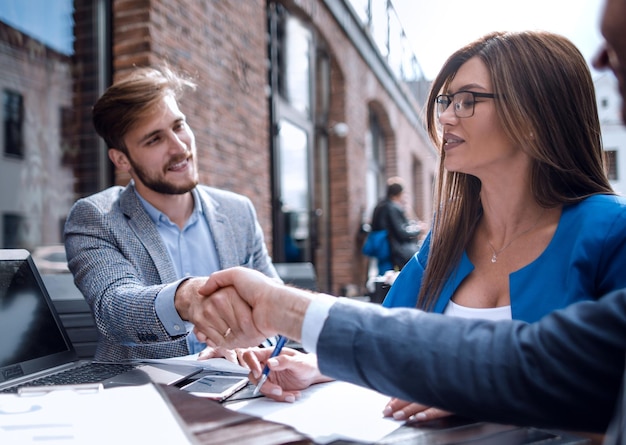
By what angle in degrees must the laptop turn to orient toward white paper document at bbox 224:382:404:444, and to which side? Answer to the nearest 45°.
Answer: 0° — it already faces it

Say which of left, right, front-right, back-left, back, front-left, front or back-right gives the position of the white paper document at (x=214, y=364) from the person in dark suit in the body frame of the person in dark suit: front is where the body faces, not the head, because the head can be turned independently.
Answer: front-right

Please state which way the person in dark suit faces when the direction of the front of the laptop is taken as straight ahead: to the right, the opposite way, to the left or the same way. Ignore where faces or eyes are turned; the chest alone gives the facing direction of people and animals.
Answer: the opposite way

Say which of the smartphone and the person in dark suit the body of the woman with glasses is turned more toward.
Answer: the smartphone

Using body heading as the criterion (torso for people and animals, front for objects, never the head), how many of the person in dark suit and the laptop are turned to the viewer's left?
1

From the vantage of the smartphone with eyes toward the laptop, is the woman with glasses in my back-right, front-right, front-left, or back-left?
back-right

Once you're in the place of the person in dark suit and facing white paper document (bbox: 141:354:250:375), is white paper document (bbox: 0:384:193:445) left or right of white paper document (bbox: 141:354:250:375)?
left

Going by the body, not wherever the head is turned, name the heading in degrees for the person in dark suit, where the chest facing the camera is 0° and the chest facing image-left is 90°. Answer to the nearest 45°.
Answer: approximately 90°

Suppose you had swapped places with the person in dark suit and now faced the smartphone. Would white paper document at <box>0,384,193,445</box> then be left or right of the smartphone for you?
left

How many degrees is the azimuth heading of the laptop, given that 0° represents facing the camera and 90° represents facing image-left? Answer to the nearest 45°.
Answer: approximately 315°
